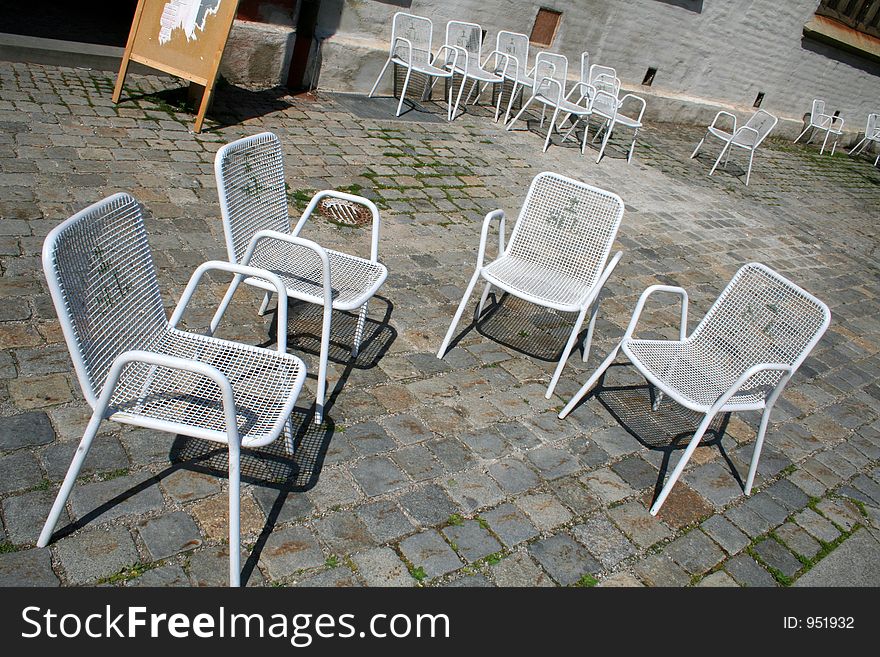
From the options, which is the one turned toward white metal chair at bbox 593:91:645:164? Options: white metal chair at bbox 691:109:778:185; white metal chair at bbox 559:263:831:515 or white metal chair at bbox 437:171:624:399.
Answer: white metal chair at bbox 691:109:778:185

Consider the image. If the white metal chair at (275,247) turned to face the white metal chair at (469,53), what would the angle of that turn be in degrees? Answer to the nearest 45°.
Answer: approximately 135° to its left

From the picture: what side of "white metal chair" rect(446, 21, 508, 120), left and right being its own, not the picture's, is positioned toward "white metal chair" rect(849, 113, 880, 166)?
left

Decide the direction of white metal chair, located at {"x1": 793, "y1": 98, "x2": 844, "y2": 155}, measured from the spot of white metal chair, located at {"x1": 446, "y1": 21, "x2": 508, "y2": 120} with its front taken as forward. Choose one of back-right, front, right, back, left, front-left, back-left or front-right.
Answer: left

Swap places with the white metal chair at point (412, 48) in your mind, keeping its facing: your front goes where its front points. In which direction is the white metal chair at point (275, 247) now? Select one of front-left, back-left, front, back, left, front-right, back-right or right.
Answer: front-right

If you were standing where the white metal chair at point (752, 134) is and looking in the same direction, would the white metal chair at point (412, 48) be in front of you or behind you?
in front

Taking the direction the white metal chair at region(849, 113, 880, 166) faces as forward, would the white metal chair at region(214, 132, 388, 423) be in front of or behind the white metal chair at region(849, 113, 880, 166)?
in front

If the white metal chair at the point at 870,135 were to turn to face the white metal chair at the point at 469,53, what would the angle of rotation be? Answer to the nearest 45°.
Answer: approximately 90° to its right

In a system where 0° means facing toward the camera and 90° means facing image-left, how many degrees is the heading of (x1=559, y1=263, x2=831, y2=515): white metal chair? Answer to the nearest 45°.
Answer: approximately 45°

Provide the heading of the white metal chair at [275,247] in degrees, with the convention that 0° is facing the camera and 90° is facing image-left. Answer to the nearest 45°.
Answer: approximately 315°

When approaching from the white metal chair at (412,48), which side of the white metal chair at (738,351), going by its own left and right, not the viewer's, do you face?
right

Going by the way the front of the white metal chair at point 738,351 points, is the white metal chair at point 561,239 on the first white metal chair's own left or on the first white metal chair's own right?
on the first white metal chair's own right

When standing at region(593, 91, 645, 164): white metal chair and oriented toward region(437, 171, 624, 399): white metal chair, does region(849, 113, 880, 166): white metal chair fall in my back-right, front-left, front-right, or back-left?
back-left
